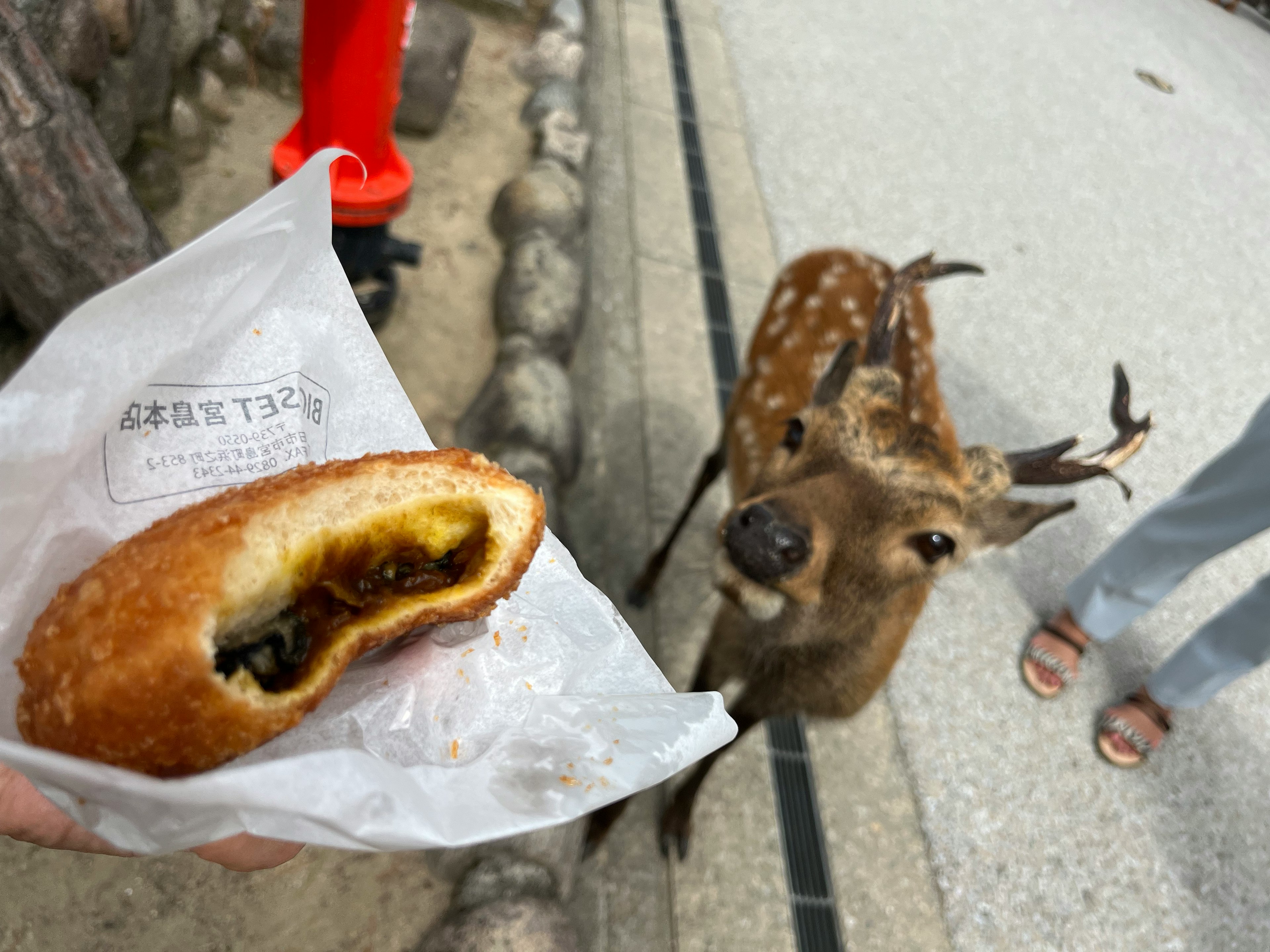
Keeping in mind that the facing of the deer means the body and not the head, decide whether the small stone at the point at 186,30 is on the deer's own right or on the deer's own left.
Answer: on the deer's own right

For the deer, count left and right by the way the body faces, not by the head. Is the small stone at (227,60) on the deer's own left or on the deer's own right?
on the deer's own right

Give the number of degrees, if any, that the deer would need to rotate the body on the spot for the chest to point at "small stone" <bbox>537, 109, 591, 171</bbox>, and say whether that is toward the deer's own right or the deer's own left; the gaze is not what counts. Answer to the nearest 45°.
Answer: approximately 135° to the deer's own right

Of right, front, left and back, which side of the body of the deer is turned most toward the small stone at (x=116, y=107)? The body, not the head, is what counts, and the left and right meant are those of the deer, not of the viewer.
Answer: right

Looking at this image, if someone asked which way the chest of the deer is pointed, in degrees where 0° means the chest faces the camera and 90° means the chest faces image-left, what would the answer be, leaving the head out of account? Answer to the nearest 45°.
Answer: approximately 0°

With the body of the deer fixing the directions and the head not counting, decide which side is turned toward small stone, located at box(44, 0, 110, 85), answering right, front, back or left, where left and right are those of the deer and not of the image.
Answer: right
